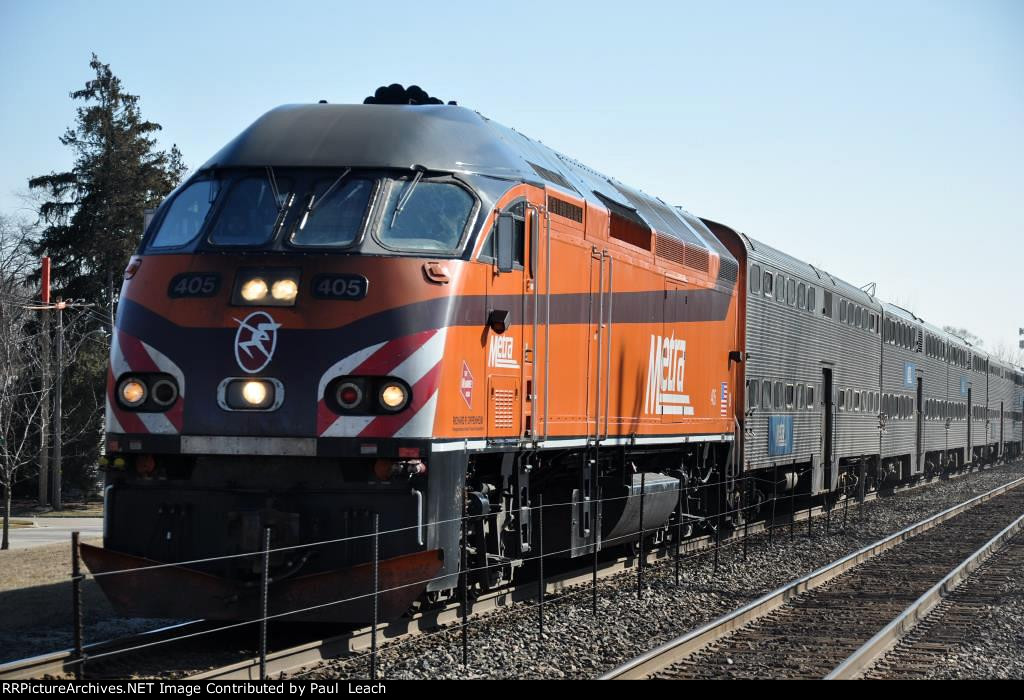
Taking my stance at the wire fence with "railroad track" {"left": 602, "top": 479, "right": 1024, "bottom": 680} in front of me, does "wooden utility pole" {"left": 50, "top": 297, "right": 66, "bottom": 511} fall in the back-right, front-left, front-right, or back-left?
back-left

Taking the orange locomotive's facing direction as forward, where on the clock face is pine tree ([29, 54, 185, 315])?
The pine tree is roughly at 4 o'clock from the orange locomotive.

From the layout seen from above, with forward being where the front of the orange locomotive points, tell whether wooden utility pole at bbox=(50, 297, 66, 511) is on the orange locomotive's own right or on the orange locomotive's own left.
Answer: on the orange locomotive's own right

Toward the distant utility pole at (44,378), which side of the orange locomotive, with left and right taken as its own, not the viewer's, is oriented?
right

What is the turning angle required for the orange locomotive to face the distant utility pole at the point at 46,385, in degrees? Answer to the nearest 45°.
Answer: approximately 135° to its right

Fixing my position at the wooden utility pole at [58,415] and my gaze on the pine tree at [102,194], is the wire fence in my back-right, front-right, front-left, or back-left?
back-right

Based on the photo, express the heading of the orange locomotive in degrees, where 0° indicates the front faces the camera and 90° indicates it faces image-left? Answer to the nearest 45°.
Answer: approximately 45°
